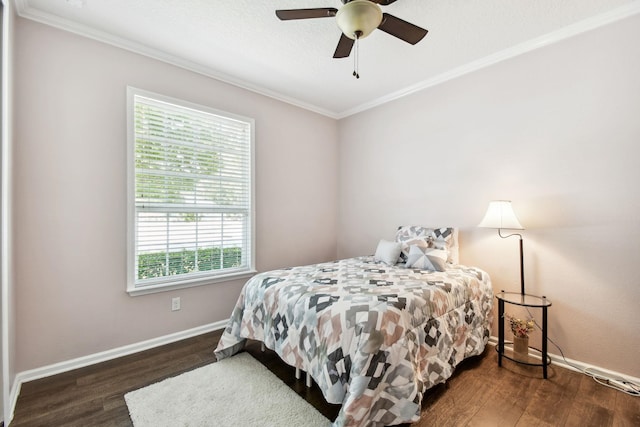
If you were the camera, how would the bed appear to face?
facing the viewer and to the left of the viewer

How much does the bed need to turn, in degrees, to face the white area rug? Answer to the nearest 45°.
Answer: approximately 45° to its right

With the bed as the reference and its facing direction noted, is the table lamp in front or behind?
behind

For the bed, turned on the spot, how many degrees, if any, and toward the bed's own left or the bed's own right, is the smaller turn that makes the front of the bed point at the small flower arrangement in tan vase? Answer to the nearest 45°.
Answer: approximately 180°
